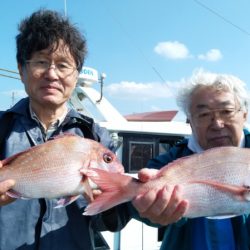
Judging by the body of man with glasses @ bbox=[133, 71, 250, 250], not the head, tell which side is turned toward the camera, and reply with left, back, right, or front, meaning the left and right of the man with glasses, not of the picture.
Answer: front

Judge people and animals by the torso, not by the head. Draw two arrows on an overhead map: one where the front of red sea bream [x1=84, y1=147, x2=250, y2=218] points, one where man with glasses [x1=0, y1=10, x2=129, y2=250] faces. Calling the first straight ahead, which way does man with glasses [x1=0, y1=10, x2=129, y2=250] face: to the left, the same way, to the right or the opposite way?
to the right

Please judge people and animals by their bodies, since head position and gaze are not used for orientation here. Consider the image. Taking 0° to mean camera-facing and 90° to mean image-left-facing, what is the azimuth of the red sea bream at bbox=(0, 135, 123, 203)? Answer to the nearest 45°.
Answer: approximately 270°

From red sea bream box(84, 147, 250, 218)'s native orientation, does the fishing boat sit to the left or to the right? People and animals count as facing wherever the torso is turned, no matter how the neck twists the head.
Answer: on its left

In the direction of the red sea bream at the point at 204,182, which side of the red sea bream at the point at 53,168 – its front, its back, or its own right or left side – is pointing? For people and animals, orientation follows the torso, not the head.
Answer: front

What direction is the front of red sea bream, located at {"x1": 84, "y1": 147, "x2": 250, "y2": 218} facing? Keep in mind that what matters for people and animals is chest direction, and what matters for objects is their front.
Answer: to the viewer's right

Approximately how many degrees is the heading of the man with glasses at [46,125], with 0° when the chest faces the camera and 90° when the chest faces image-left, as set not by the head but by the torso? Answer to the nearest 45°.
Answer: approximately 0°

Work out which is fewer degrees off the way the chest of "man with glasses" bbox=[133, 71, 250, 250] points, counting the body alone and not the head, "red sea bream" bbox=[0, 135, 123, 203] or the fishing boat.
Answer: the red sea bream
